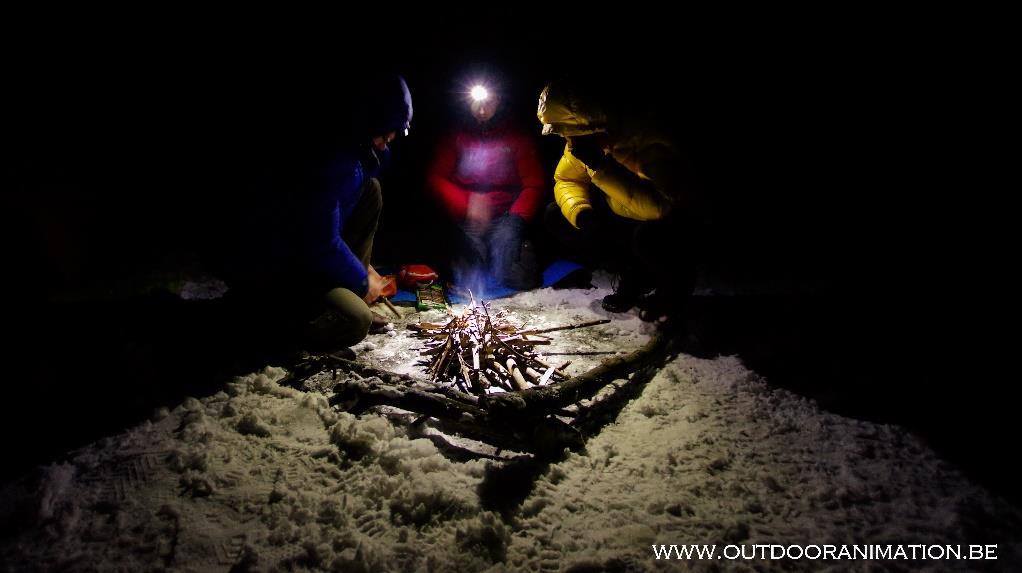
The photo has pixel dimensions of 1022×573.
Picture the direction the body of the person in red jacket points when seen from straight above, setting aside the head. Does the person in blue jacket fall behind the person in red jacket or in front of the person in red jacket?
in front

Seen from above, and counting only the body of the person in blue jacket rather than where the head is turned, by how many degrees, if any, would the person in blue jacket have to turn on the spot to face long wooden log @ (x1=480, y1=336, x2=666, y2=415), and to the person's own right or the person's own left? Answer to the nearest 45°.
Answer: approximately 45° to the person's own right

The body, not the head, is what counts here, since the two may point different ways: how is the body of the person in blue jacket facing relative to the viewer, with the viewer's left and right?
facing to the right of the viewer

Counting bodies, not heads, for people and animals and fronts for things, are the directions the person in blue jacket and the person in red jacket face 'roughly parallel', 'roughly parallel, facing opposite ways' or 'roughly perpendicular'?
roughly perpendicular

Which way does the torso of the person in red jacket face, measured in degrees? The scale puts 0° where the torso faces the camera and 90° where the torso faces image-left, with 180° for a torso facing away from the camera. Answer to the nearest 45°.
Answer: approximately 0°

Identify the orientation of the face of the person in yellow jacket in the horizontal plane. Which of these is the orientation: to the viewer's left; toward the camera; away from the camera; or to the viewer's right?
to the viewer's left

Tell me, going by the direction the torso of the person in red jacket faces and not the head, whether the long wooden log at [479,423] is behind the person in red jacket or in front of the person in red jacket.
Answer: in front
